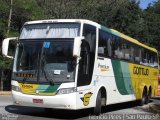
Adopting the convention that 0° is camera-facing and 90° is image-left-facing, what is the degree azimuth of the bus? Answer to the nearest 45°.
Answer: approximately 45°
